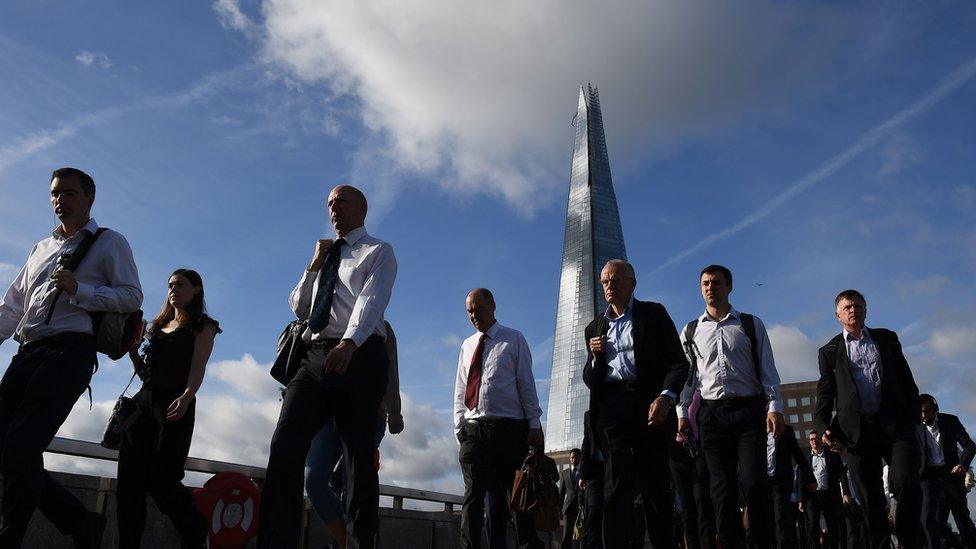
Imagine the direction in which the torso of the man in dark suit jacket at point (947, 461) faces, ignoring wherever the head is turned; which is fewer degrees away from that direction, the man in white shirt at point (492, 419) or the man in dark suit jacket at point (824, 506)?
the man in white shirt

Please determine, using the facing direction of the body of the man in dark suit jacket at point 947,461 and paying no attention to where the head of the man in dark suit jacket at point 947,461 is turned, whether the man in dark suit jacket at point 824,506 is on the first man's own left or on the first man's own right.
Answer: on the first man's own right

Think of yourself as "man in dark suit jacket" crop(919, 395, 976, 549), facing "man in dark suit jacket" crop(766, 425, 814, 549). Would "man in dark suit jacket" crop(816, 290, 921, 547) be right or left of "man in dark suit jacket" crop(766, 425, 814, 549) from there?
left

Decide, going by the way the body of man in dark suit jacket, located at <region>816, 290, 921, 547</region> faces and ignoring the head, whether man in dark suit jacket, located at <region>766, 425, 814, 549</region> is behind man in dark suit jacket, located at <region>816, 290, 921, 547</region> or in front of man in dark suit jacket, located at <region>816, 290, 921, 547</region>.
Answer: behind

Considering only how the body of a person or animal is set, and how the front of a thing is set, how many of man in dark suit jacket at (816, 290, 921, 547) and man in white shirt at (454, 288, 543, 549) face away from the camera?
0

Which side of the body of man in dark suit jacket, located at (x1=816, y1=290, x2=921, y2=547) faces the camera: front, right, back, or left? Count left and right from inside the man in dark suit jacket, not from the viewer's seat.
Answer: front

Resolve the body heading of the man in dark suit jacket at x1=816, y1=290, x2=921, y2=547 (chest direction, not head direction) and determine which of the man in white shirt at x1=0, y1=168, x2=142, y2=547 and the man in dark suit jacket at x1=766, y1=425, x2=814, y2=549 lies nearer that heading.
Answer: the man in white shirt

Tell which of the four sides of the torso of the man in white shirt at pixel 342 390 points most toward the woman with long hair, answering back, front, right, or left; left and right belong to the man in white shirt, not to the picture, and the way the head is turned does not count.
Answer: right

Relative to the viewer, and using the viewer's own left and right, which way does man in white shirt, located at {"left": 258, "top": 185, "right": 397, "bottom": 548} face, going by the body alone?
facing the viewer and to the left of the viewer
